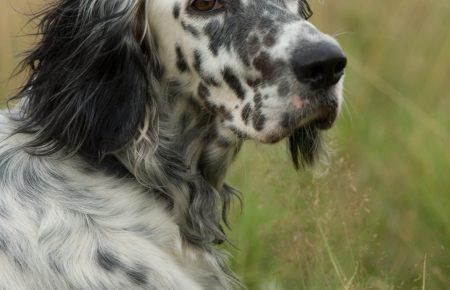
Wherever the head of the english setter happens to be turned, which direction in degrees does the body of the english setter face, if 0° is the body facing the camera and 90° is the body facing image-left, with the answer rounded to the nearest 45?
approximately 315°
